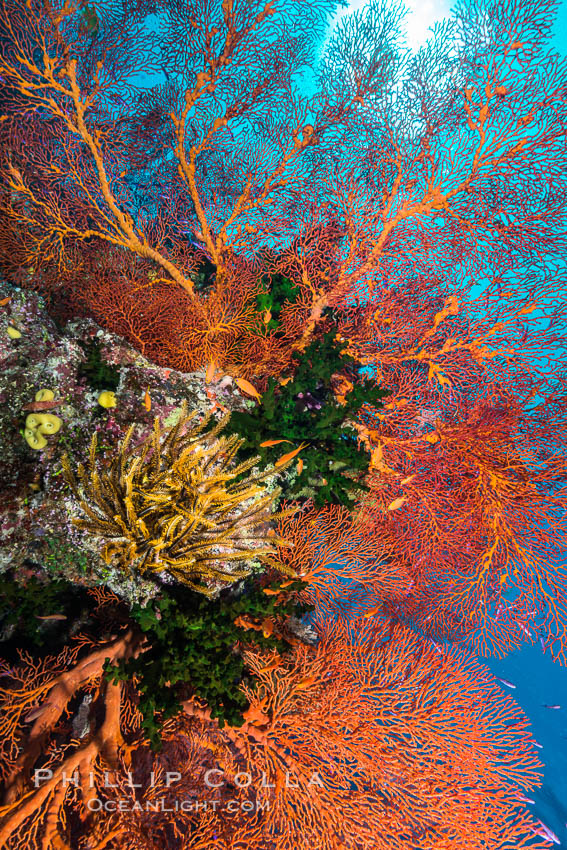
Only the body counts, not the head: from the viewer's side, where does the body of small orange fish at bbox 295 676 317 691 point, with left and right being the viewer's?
facing to the left of the viewer

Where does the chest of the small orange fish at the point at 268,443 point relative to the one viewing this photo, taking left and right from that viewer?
facing to the left of the viewer

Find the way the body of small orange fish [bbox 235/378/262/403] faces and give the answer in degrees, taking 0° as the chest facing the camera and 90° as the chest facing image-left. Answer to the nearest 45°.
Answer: approximately 90°
